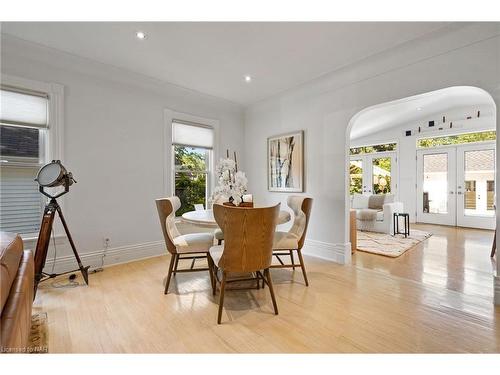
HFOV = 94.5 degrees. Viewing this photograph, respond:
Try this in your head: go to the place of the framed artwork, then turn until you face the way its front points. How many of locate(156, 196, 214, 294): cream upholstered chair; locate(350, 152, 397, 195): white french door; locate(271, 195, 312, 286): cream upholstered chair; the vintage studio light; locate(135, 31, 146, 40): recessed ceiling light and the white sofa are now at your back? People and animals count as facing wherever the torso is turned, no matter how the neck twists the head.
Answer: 2

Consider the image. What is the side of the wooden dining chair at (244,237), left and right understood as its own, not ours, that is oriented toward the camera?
back

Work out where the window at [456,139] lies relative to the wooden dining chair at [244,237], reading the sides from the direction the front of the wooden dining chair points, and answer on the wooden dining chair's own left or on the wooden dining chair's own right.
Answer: on the wooden dining chair's own right

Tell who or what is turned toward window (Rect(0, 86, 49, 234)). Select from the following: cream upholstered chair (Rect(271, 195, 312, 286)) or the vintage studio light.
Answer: the cream upholstered chair

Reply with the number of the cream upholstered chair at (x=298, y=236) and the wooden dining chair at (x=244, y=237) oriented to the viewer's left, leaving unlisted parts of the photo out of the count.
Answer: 1

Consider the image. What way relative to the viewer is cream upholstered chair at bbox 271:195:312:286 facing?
to the viewer's left

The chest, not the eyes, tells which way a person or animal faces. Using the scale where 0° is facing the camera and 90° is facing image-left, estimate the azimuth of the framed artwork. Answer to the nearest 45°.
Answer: approximately 45°

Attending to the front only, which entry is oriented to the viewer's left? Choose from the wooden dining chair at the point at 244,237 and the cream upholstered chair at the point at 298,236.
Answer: the cream upholstered chair

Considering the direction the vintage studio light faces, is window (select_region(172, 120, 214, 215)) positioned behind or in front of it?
behind

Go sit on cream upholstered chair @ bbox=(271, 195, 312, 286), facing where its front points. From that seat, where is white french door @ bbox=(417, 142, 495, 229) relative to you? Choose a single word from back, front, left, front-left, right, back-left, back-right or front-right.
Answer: back-right

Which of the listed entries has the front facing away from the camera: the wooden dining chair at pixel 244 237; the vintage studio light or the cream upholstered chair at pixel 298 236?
the wooden dining chair

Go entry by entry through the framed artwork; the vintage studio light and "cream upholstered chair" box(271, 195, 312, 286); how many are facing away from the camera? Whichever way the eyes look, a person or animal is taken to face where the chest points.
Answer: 0

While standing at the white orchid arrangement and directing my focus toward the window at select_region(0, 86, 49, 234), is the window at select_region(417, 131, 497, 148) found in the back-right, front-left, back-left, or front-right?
back-right

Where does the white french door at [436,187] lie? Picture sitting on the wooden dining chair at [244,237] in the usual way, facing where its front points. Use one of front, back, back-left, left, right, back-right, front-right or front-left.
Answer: front-right

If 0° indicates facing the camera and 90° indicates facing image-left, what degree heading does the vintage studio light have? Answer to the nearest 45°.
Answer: approximately 45°

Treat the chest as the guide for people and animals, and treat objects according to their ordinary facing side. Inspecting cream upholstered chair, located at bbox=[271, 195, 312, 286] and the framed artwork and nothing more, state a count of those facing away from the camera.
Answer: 0
